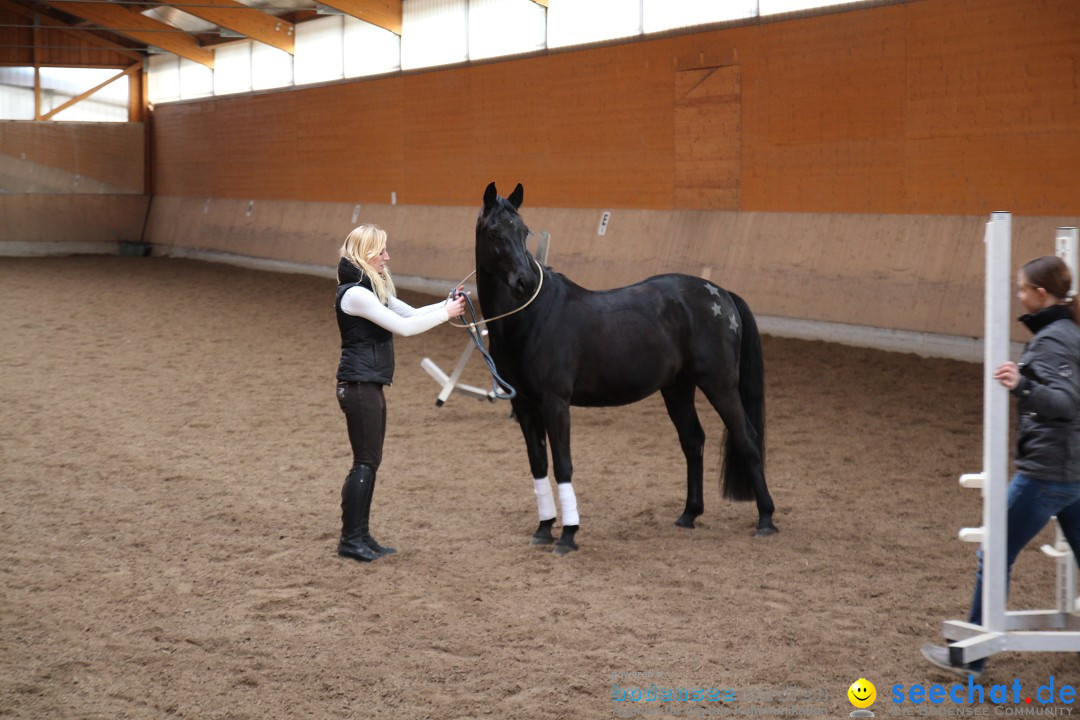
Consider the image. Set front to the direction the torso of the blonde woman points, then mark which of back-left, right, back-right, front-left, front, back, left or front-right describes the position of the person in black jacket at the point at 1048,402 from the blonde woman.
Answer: front-right

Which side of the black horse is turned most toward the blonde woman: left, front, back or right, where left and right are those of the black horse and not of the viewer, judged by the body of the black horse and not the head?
front

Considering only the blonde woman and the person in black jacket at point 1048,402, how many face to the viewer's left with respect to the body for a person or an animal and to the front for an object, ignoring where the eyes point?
1

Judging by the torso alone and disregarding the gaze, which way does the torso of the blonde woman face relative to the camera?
to the viewer's right

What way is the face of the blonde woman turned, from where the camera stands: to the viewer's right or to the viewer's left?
to the viewer's right

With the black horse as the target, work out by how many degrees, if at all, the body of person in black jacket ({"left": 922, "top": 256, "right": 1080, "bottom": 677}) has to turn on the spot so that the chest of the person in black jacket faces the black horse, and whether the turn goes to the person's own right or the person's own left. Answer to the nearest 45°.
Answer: approximately 45° to the person's own right

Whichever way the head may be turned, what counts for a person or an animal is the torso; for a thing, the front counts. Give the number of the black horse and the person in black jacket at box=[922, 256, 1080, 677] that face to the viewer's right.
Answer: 0

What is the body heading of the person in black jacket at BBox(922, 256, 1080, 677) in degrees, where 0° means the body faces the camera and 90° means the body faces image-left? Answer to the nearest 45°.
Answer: approximately 90°

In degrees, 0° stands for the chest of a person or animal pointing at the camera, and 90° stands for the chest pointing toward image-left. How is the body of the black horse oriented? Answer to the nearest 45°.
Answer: approximately 45°

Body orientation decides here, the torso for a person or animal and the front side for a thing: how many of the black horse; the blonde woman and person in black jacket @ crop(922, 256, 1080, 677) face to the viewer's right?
1

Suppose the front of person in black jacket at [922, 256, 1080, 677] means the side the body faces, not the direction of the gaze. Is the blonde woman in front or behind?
in front

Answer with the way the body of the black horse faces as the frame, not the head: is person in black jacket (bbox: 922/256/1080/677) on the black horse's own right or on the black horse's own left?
on the black horse's own left

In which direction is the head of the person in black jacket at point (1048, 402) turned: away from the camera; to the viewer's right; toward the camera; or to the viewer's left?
to the viewer's left

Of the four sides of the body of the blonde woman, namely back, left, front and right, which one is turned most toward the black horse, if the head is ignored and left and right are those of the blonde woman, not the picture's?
front
